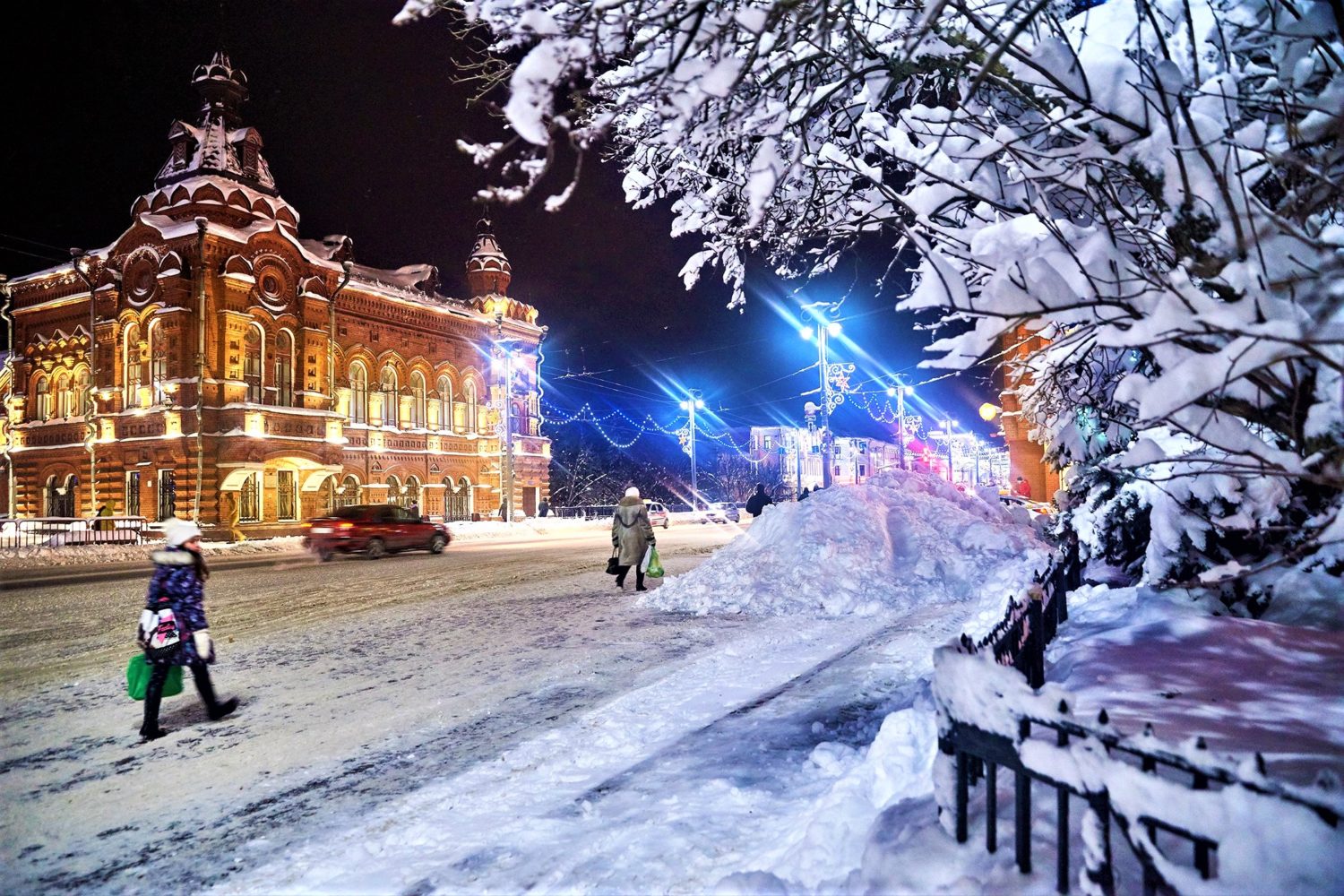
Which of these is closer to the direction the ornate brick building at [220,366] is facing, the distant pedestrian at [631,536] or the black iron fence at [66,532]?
the distant pedestrian

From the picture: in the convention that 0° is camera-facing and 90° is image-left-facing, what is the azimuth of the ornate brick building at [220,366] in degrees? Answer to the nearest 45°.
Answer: approximately 315°

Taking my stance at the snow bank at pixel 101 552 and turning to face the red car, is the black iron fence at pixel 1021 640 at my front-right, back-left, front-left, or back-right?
front-right

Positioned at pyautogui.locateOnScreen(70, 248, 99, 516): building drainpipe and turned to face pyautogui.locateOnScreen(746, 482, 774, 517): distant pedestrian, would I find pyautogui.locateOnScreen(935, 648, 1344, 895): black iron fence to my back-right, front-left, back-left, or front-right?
front-right

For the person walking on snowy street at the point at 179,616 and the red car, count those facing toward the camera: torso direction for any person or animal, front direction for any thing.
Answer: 0

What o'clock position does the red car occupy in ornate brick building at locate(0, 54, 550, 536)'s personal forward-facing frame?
The red car is roughly at 1 o'clock from the ornate brick building.

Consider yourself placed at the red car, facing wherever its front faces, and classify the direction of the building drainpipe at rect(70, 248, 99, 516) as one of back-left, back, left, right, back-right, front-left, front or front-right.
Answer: left

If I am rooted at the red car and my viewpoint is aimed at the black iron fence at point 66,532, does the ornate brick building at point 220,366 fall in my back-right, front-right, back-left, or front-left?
front-right

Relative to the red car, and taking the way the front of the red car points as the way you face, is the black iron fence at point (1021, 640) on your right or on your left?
on your right

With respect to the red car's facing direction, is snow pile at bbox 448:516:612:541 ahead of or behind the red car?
ahead

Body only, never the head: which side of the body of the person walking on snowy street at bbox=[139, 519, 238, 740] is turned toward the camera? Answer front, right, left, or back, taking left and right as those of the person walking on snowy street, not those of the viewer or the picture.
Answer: right

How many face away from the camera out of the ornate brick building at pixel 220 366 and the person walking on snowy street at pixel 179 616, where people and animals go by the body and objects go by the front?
0

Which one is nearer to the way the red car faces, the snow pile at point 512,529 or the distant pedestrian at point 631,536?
the snow pile

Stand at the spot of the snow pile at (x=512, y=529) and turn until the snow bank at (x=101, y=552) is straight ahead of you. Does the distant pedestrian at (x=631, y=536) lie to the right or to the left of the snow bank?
left
